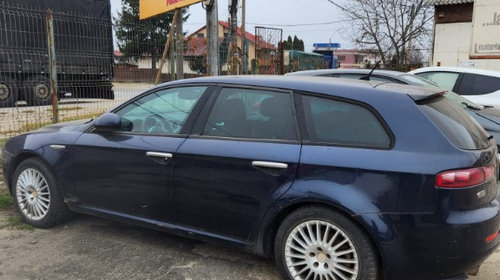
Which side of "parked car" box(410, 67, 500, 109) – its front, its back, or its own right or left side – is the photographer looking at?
left

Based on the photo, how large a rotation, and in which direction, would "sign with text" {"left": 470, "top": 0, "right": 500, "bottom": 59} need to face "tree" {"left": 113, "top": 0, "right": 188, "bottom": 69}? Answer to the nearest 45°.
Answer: approximately 135° to its right

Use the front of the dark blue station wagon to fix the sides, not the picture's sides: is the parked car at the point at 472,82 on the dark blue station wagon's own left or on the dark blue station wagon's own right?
on the dark blue station wagon's own right

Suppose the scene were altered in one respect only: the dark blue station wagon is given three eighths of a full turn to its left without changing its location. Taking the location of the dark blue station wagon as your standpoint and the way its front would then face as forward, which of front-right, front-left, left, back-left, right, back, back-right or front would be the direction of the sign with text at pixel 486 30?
back-left

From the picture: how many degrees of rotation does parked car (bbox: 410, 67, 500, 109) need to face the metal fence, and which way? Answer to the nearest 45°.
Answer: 0° — it already faces it

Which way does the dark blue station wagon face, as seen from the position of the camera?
facing away from the viewer and to the left of the viewer

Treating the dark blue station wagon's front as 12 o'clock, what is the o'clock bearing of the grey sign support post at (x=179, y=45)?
The grey sign support post is roughly at 1 o'clock from the dark blue station wagon.

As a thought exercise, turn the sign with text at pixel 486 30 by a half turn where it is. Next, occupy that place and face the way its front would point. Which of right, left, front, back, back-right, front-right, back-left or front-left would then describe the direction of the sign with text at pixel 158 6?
back-left

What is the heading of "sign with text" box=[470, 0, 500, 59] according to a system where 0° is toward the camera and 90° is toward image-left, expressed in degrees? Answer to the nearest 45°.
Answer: approximately 0°

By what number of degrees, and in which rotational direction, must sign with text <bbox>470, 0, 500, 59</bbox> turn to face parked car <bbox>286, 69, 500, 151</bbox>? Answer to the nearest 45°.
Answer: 0° — it already faces it

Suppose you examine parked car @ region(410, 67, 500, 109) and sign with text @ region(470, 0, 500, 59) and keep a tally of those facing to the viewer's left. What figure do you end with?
1

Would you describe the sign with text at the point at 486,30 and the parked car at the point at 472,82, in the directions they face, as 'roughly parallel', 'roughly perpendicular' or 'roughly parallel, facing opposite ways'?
roughly perpendicular

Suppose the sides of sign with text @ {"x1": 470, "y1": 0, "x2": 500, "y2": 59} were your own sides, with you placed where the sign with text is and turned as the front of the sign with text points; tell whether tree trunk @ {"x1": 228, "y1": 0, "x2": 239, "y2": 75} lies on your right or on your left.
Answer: on your right

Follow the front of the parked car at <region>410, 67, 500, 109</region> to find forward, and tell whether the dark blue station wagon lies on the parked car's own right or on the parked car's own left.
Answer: on the parked car's own left
